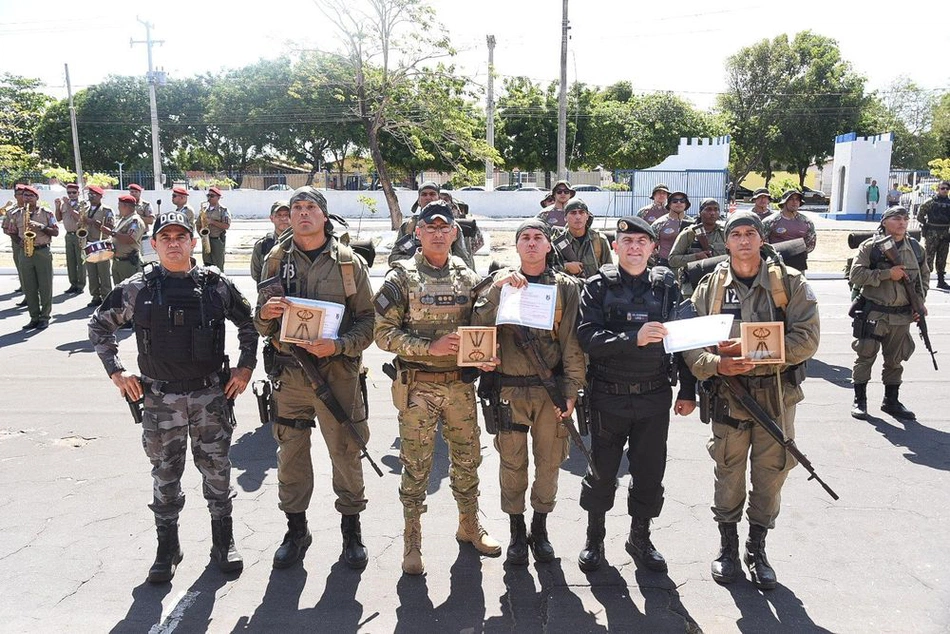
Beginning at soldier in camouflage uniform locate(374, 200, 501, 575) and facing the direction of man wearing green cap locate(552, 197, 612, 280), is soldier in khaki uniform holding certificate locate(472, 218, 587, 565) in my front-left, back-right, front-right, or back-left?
front-right

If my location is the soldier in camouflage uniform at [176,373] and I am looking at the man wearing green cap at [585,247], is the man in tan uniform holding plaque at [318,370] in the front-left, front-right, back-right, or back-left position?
front-right

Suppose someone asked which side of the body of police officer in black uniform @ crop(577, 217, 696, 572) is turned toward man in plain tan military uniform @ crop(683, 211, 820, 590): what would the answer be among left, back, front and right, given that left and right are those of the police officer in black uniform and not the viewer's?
left

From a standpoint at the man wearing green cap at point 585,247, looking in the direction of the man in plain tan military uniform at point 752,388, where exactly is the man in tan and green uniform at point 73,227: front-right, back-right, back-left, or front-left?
back-right

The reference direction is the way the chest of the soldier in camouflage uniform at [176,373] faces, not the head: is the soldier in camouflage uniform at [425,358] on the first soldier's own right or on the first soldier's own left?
on the first soldier's own left

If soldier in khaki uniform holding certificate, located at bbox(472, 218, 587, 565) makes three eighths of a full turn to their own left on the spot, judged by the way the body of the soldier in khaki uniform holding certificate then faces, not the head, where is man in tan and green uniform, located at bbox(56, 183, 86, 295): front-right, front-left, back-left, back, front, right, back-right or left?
left

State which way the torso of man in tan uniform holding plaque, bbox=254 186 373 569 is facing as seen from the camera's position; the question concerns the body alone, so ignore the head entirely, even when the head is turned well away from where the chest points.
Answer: toward the camera

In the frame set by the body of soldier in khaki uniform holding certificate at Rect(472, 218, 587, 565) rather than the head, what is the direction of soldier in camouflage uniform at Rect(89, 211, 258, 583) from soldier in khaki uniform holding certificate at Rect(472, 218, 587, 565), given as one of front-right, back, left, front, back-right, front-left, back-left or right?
right

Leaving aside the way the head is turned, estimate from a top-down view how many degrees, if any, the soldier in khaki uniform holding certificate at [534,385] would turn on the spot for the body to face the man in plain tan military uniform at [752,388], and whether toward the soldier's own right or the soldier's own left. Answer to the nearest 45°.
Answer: approximately 90° to the soldier's own left

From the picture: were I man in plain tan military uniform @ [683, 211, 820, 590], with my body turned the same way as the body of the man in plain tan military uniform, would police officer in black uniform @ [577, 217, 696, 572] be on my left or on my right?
on my right

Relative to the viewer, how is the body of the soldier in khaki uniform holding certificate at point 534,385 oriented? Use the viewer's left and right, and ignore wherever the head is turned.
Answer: facing the viewer

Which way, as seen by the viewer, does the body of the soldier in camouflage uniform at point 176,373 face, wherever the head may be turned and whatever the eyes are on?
toward the camera

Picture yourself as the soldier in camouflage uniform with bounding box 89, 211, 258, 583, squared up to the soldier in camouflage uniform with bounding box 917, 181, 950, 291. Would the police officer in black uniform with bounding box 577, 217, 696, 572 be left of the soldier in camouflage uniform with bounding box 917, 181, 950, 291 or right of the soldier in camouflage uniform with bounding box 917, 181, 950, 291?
right
